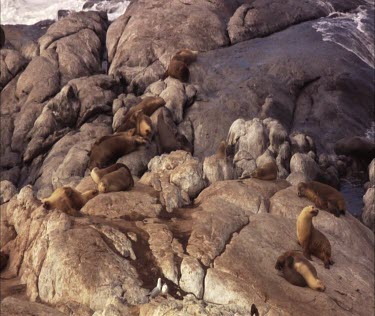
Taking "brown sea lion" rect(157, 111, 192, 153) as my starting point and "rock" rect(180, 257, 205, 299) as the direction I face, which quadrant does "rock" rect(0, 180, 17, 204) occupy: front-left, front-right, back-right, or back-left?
front-right

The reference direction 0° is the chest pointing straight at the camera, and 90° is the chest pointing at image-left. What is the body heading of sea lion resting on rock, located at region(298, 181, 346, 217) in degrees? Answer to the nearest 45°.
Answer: approximately 90°

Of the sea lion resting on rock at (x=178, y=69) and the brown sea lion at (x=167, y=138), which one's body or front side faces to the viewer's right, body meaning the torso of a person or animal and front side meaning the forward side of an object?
the sea lion resting on rock

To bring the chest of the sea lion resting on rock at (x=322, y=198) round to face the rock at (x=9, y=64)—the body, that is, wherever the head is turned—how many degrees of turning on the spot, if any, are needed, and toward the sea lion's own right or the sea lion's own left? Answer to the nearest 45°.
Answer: approximately 45° to the sea lion's own right

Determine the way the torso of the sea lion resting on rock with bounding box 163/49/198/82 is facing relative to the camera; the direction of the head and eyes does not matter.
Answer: to the viewer's right

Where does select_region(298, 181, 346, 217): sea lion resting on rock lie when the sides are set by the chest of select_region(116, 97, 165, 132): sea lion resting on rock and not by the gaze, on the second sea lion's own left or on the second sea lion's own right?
on the second sea lion's own right

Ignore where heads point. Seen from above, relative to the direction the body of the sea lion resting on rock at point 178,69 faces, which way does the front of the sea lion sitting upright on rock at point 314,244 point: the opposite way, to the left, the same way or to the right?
the opposite way

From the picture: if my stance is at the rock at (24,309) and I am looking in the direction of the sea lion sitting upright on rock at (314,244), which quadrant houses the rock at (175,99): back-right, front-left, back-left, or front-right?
front-left

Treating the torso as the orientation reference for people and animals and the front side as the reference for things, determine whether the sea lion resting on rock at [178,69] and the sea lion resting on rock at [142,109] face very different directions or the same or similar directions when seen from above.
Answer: same or similar directions

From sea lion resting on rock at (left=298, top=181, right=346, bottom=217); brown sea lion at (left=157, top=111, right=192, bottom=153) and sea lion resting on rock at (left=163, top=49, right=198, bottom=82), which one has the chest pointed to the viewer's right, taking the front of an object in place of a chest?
sea lion resting on rock at (left=163, top=49, right=198, bottom=82)

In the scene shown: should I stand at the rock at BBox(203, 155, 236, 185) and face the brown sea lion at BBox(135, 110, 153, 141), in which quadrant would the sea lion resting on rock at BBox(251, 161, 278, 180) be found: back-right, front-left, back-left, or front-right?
back-right

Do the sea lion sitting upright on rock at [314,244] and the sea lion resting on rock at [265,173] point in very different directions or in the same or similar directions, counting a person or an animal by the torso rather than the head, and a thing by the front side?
same or similar directions

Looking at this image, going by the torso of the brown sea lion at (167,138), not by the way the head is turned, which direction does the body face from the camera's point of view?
to the viewer's left

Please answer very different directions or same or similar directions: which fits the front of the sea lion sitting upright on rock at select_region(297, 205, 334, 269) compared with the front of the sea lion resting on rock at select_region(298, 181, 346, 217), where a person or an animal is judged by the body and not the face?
same or similar directions
